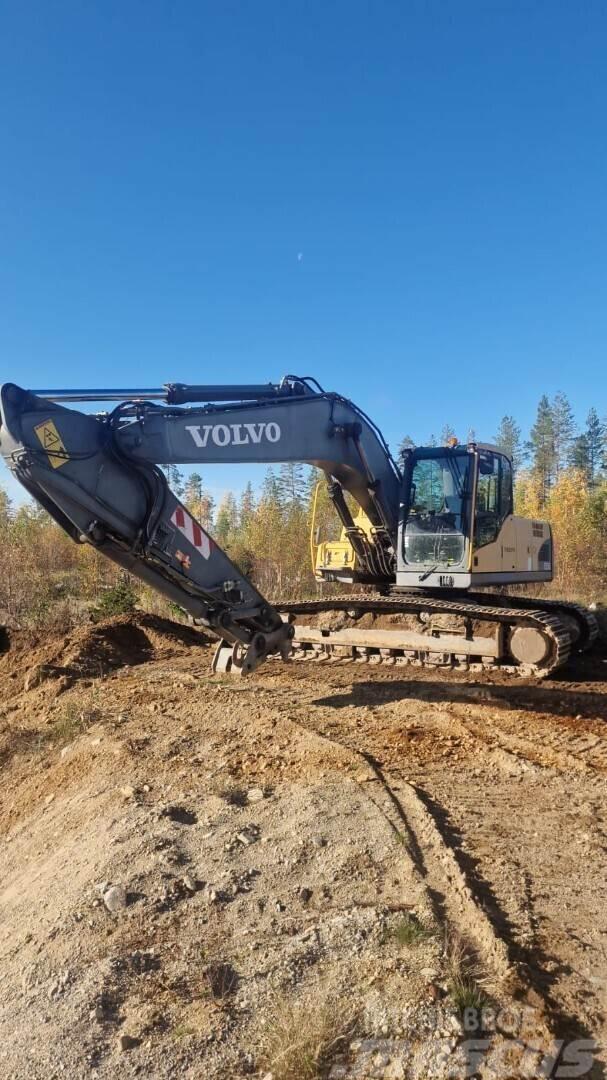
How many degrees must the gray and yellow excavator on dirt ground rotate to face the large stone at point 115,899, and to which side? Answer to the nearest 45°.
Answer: approximately 45° to its left

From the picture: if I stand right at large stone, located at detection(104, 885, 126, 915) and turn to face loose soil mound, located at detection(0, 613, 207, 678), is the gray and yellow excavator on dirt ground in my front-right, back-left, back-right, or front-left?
front-right

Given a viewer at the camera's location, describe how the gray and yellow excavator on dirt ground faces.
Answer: facing the viewer and to the left of the viewer
